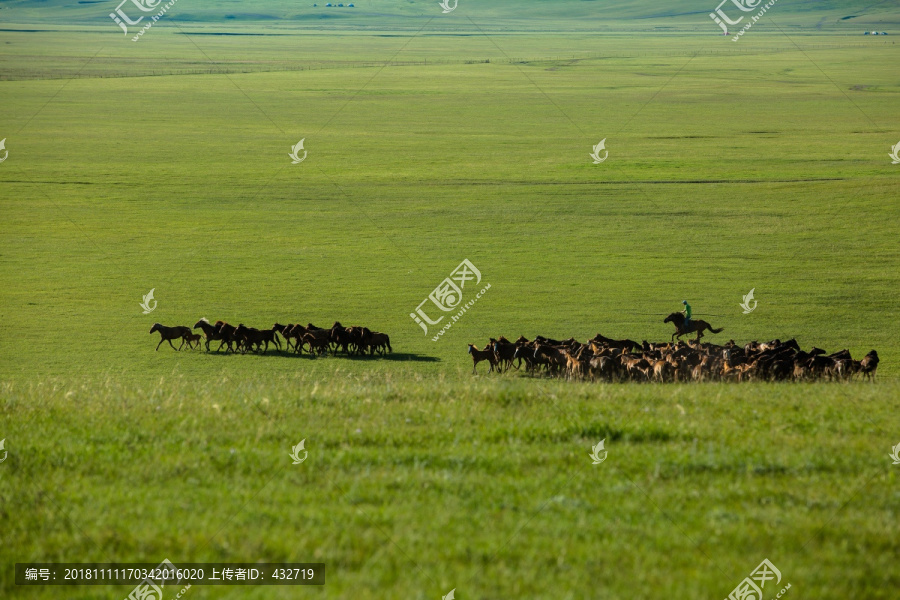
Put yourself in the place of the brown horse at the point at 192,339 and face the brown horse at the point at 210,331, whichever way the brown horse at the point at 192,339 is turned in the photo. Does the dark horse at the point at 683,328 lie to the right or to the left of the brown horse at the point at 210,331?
left

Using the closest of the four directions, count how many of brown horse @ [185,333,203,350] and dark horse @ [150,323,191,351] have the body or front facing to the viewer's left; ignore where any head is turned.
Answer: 2

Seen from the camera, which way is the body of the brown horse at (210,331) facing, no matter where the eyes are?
to the viewer's left

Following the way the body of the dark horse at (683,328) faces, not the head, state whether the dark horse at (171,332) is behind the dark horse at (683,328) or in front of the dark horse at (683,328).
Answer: in front

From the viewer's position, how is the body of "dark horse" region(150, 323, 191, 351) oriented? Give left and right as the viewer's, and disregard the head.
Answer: facing to the left of the viewer

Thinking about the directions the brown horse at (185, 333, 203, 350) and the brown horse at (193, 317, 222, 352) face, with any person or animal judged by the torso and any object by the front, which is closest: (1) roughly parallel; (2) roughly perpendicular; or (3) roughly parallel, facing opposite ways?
roughly parallel

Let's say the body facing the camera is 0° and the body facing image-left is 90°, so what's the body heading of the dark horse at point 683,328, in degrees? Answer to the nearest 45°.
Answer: approximately 90°

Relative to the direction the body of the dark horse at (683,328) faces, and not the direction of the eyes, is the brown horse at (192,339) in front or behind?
in front

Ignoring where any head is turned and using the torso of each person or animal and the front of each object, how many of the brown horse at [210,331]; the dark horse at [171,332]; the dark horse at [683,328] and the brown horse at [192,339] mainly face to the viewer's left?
4

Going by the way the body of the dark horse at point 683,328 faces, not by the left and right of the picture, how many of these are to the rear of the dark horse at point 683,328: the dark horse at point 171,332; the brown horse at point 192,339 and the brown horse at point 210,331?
0

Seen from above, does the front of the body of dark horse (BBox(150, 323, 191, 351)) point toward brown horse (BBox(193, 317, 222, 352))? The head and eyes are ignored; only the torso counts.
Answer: no

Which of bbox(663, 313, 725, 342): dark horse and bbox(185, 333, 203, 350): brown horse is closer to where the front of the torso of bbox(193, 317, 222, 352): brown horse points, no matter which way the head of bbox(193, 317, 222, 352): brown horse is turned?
the brown horse

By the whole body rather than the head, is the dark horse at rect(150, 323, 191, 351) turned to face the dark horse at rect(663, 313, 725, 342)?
no

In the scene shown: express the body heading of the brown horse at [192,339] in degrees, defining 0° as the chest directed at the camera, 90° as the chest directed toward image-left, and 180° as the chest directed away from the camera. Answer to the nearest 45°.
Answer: approximately 90°
